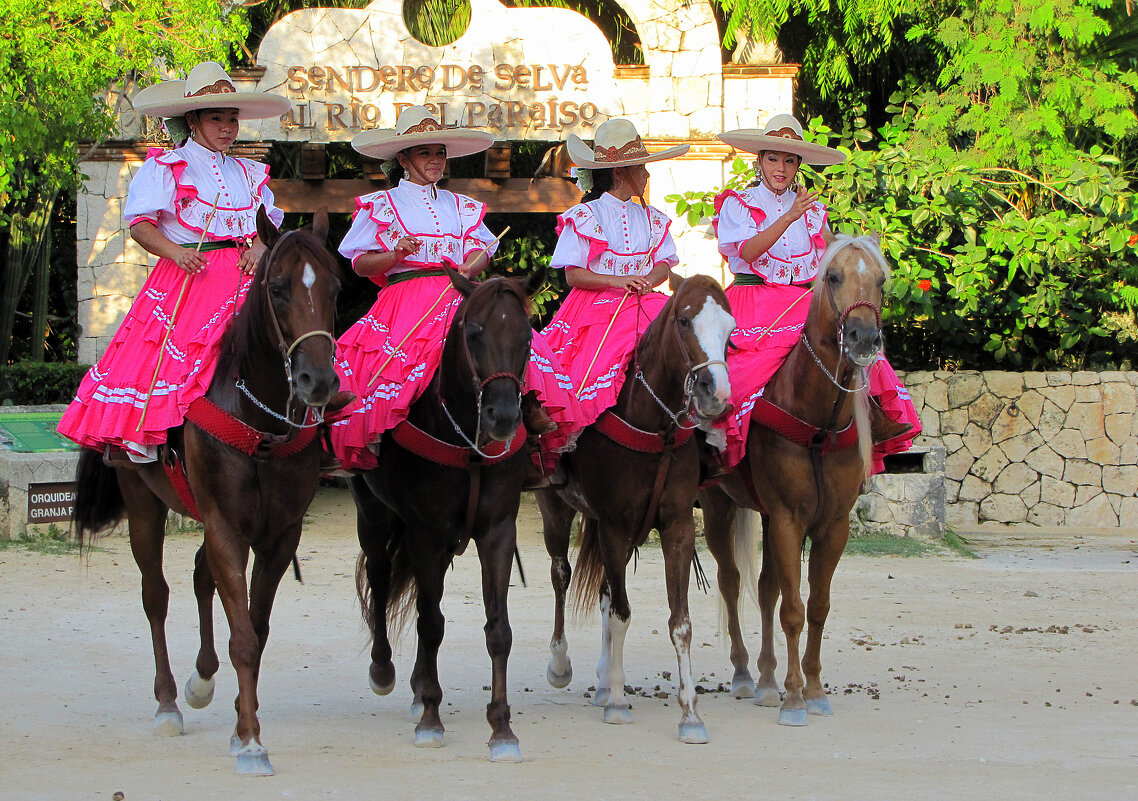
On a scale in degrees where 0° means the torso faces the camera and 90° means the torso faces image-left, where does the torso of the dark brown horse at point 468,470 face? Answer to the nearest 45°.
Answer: approximately 315°

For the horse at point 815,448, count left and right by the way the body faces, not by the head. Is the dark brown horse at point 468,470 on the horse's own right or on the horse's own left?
on the horse's own right

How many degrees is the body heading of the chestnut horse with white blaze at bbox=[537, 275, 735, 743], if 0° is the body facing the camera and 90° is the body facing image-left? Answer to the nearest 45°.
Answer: approximately 315°

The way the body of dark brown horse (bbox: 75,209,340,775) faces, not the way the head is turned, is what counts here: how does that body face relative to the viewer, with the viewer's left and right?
facing the viewer and to the right of the viewer

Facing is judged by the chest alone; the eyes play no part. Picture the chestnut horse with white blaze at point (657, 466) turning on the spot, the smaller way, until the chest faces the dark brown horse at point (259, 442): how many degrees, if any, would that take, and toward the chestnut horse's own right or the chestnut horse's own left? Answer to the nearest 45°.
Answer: approximately 90° to the chestnut horse's own right

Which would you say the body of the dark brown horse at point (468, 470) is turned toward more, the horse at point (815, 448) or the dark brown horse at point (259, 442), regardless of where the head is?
the horse

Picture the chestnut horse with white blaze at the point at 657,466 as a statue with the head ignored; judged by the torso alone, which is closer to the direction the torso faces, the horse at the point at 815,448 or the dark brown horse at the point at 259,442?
the horse

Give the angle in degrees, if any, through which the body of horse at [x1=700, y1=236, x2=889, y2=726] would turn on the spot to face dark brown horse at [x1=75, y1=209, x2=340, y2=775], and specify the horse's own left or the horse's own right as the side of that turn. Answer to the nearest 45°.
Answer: approximately 90° to the horse's own right

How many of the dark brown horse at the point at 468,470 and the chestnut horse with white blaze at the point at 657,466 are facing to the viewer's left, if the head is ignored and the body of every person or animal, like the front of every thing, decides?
0

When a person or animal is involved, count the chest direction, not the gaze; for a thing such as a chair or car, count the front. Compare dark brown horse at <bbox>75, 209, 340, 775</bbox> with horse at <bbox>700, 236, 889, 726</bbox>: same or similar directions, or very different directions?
same or similar directions

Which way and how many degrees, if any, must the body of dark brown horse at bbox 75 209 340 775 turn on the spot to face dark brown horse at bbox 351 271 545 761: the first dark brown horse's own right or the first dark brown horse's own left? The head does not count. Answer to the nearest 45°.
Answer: approximately 45° to the first dark brown horse's own left

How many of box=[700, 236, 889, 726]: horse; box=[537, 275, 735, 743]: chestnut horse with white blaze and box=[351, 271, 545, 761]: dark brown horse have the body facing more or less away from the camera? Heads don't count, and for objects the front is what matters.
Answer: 0
